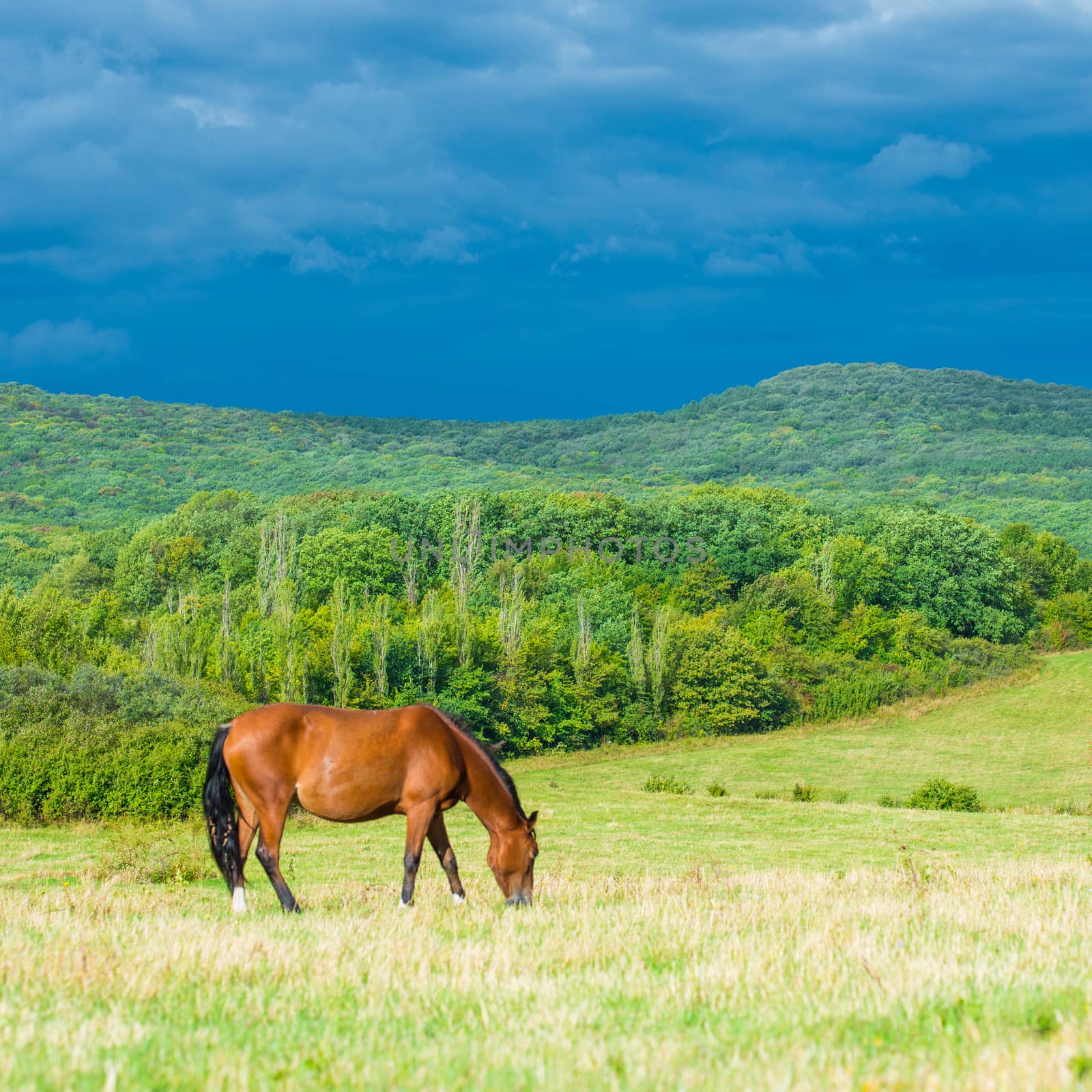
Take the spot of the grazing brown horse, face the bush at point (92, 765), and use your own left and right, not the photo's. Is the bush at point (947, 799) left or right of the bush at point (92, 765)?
right

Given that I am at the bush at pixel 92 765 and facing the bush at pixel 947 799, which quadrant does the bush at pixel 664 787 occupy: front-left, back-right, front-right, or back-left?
front-left

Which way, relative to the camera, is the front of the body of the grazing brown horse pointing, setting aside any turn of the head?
to the viewer's right

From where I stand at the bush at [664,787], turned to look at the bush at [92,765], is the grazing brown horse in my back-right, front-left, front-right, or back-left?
front-left

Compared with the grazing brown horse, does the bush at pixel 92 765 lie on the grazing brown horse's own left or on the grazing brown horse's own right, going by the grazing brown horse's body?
on the grazing brown horse's own left

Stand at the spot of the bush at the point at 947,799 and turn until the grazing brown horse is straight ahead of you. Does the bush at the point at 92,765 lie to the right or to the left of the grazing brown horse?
right

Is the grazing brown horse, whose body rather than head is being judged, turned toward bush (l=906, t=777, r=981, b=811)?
no

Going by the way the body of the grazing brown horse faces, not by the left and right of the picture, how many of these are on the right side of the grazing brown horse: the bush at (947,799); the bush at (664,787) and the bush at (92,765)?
0

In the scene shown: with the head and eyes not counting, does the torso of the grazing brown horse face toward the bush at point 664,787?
no
